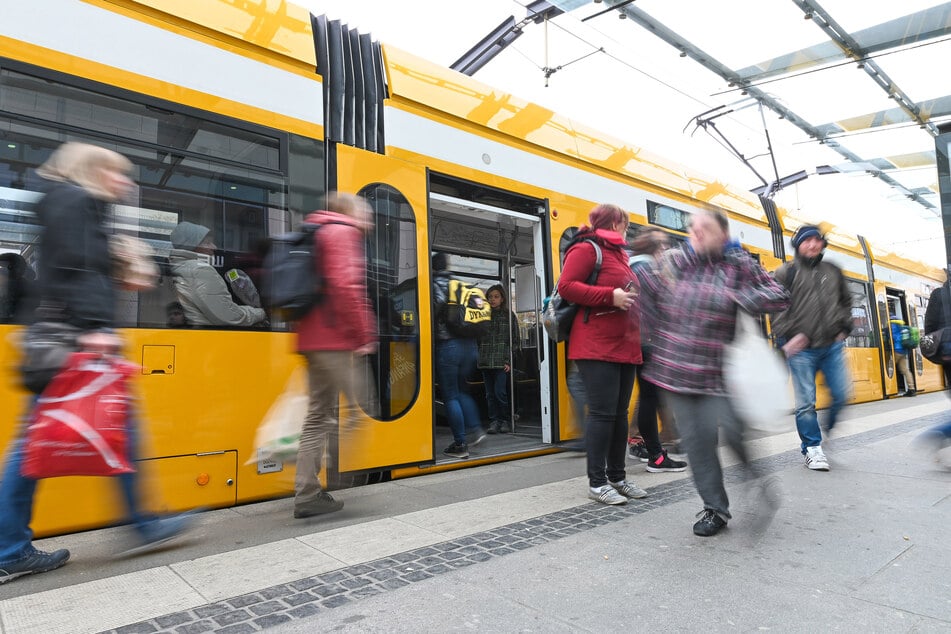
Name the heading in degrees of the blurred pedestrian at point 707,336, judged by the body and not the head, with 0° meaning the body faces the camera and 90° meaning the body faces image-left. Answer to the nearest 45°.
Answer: approximately 45°

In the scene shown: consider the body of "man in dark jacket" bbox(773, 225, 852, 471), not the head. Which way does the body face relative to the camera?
toward the camera

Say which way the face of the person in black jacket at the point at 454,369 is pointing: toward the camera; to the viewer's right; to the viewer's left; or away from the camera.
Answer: away from the camera

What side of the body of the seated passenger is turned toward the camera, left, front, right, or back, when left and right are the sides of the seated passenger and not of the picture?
right

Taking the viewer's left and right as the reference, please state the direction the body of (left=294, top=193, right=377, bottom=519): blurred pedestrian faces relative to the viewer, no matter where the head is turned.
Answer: facing to the right of the viewer

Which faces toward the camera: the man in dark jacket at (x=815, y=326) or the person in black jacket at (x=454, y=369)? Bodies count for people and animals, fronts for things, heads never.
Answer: the man in dark jacket

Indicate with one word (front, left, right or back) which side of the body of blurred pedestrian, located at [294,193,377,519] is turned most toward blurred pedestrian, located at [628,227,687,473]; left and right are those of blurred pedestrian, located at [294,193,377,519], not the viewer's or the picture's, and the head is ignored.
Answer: front

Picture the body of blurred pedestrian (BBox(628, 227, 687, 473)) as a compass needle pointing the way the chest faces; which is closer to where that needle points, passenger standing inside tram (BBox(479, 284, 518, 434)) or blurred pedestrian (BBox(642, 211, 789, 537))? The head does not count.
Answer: the blurred pedestrian

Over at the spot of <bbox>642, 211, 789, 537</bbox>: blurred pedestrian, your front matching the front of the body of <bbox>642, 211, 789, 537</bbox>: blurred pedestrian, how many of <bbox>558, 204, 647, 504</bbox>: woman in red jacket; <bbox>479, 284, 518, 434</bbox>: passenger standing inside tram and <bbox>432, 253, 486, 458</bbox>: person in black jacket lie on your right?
3

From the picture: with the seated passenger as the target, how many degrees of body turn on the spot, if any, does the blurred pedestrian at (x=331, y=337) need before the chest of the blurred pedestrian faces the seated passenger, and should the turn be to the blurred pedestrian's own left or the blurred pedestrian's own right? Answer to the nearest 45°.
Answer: approximately 135° to the blurred pedestrian's own left

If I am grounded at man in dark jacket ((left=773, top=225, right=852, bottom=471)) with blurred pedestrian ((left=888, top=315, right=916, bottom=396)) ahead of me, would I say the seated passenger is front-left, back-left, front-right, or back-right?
back-left
